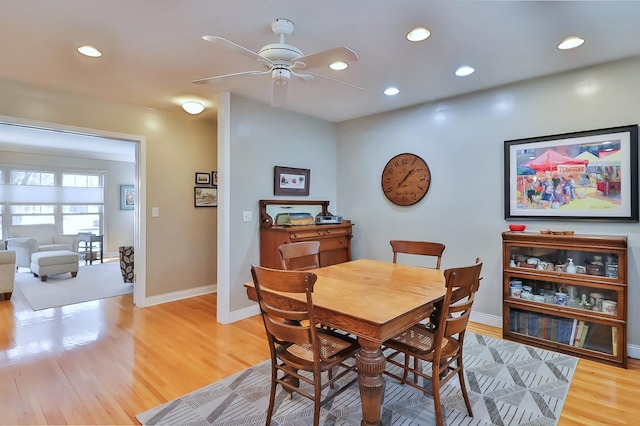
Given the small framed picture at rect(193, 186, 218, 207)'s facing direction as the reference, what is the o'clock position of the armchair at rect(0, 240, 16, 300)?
The armchair is roughly at 5 o'clock from the small framed picture.

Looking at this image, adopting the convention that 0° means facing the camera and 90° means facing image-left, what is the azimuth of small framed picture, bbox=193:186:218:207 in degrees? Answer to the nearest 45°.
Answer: approximately 315°

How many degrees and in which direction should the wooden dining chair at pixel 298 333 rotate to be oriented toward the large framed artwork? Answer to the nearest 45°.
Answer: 0° — it already faces it

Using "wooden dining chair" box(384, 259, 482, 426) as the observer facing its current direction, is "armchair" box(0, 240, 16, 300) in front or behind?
in front

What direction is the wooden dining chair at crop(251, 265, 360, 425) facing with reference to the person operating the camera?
facing away from the viewer and to the right of the viewer

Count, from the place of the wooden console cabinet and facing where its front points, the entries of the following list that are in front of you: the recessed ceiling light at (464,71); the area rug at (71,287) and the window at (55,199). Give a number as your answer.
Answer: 1

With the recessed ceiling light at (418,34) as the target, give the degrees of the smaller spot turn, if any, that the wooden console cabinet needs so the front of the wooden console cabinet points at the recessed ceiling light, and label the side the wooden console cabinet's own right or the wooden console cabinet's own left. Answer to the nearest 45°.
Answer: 0° — it already faces it

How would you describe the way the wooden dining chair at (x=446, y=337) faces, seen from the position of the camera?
facing away from the viewer and to the left of the viewer

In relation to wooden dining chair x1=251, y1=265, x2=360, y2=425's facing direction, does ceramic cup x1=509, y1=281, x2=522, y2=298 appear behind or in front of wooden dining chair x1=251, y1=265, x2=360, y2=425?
in front

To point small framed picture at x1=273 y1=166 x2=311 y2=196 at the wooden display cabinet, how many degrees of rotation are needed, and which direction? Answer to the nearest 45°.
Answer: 0° — it already faces it
